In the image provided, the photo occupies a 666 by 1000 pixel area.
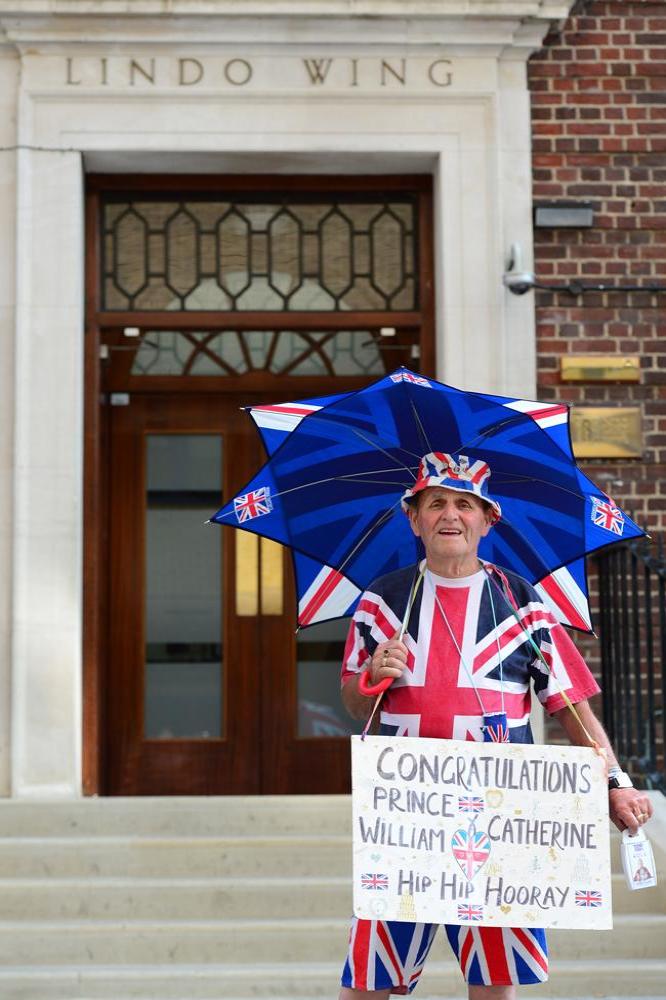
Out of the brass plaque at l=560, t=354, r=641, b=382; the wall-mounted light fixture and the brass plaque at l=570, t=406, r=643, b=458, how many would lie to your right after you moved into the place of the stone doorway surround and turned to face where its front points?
0

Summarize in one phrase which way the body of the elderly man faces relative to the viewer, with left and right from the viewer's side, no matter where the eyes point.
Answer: facing the viewer

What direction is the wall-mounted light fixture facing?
toward the camera

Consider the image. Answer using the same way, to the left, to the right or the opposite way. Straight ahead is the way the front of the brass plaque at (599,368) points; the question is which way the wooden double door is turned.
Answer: the same way

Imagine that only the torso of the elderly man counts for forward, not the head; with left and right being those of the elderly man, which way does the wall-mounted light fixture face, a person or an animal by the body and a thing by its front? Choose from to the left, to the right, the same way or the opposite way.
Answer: the same way

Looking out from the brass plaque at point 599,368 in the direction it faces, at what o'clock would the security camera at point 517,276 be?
The security camera is roughly at 2 o'clock from the brass plaque.

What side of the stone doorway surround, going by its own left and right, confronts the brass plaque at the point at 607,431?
left

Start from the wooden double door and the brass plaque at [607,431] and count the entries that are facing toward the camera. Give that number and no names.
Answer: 2

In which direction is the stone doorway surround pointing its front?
toward the camera

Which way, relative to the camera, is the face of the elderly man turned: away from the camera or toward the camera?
toward the camera

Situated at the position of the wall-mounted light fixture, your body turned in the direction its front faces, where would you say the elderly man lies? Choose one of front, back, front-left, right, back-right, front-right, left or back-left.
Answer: front

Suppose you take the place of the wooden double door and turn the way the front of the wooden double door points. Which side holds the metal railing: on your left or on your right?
on your left

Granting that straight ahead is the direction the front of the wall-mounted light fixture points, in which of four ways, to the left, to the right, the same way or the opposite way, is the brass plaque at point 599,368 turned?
the same way

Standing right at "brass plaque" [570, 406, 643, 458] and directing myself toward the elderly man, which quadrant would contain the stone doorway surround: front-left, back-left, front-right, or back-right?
front-right

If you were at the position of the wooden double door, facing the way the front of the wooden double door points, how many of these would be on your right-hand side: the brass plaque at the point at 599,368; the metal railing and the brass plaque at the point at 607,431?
0
